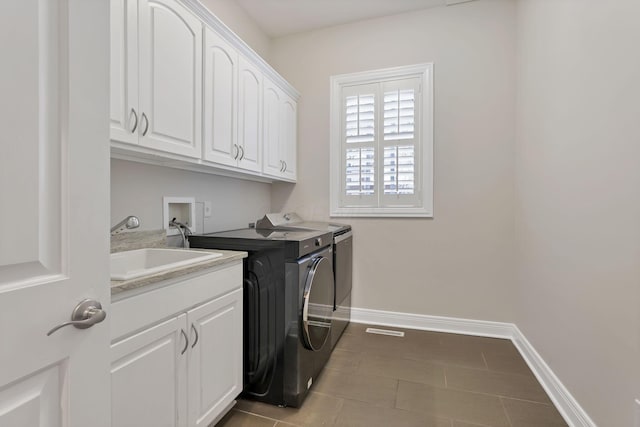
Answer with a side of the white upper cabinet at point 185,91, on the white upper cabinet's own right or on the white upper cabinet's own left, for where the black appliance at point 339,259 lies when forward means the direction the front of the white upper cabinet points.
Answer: on the white upper cabinet's own left

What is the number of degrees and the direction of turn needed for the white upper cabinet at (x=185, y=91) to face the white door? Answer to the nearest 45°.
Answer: approximately 45° to its right

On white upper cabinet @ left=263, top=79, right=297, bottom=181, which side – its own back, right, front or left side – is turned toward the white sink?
right

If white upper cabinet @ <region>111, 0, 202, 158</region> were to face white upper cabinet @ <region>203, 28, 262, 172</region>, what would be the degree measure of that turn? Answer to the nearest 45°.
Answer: approximately 90° to its left

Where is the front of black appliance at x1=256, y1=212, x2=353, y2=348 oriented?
to the viewer's right

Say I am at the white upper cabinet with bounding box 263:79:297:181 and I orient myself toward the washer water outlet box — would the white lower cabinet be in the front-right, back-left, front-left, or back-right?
front-left

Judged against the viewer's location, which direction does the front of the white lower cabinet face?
facing the viewer and to the right of the viewer
